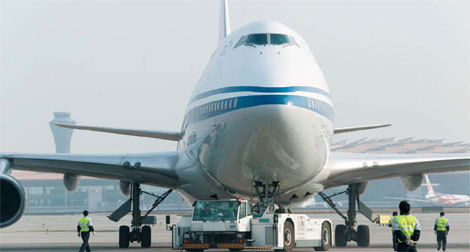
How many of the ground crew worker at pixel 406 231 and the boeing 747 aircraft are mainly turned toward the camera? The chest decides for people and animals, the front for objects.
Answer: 1

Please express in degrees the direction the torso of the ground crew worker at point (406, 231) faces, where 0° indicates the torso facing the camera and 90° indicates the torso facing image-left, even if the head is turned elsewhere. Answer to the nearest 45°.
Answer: approximately 180°

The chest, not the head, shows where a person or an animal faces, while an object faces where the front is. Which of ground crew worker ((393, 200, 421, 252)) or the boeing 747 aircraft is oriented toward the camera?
the boeing 747 aircraft

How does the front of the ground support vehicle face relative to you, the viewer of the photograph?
facing the viewer and to the left of the viewer

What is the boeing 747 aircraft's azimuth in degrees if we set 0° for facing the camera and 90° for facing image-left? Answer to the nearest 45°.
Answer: approximately 0°

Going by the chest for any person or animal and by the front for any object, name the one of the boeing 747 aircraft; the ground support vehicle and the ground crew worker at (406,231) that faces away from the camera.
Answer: the ground crew worker

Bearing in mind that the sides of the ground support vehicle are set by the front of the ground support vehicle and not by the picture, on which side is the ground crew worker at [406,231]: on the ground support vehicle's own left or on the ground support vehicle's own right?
on the ground support vehicle's own left

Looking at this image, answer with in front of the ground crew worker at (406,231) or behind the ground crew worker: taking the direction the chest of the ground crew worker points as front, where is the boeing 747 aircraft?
in front

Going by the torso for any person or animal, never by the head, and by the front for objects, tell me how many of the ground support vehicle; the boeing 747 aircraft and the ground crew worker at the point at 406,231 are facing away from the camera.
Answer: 1

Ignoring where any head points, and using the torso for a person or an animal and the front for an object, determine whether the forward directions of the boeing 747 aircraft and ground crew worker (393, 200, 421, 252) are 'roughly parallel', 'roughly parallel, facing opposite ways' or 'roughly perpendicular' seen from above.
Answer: roughly parallel, facing opposite ways
